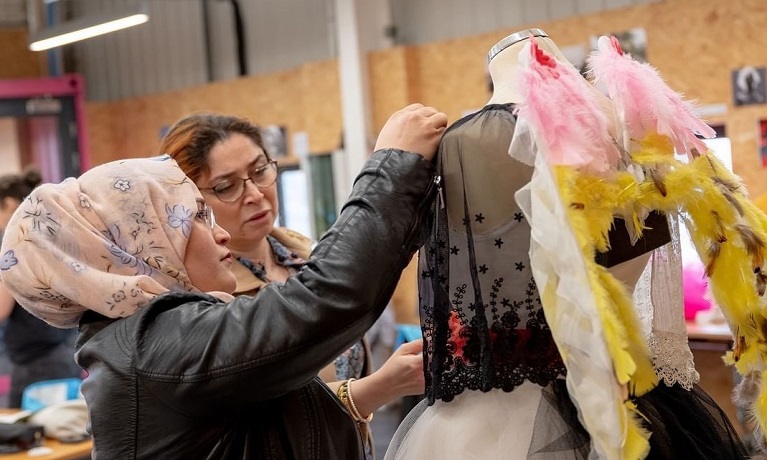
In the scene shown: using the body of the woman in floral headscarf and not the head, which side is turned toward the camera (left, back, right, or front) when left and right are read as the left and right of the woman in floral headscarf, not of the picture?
right

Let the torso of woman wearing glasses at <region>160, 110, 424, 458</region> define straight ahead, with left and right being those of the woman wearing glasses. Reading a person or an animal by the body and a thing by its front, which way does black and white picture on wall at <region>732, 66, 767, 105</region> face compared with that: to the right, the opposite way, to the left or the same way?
to the right

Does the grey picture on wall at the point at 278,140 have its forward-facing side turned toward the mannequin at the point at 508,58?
yes

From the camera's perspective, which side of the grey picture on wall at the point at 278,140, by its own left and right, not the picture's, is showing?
front

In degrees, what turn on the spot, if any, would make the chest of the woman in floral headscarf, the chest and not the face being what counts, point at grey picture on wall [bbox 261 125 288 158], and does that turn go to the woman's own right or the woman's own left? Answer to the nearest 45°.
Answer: approximately 90° to the woman's own left

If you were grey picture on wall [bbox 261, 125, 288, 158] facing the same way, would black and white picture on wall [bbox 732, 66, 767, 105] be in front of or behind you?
in front

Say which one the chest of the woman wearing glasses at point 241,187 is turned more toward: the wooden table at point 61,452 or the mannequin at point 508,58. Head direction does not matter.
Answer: the mannequin

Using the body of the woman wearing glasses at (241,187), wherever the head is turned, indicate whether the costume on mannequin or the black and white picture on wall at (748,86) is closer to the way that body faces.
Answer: the costume on mannequin

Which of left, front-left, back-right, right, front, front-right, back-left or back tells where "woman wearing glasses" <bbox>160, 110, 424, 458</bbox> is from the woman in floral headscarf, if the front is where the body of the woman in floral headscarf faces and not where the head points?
left

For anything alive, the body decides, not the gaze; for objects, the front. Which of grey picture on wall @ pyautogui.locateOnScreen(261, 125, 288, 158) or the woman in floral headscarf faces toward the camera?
the grey picture on wall

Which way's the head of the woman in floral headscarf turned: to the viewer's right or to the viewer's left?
to the viewer's right

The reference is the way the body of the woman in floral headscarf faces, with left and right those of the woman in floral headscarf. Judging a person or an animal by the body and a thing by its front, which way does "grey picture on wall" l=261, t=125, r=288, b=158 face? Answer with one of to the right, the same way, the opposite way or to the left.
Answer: to the right

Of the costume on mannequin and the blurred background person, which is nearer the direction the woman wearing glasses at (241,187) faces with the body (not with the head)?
the costume on mannequin

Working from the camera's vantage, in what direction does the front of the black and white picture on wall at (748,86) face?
facing the viewer

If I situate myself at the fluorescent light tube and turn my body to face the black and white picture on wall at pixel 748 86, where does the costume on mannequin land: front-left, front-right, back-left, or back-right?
front-right
